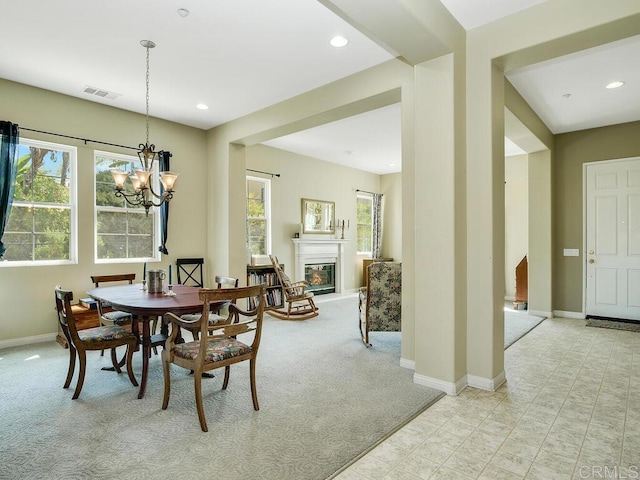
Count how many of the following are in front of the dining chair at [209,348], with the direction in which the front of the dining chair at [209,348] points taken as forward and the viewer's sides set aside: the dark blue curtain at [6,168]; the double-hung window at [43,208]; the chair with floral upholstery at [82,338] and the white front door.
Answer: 3

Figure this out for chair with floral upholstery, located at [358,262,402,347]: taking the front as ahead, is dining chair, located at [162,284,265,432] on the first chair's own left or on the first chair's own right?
on the first chair's own left

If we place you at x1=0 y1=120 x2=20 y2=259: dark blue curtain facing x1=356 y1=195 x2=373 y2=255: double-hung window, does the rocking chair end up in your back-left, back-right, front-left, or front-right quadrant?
front-right

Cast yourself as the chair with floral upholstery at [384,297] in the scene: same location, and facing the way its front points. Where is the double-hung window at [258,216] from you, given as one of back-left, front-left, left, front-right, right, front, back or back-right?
front

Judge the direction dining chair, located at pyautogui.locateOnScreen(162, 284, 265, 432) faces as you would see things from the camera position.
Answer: facing away from the viewer and to the left of the viewer

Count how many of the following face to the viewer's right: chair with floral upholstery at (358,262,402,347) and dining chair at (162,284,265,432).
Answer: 0

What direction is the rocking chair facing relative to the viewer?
to the viewer's right

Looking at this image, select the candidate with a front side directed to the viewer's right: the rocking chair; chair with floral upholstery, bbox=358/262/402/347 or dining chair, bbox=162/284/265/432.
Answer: the rocking chair

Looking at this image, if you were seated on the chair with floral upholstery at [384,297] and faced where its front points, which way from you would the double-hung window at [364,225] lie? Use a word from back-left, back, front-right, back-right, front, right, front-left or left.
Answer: front-right

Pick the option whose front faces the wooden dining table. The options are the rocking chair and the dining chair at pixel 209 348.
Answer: the dining chair

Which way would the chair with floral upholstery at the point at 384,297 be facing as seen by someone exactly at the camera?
facing away from the viewer and to the left of the viewer

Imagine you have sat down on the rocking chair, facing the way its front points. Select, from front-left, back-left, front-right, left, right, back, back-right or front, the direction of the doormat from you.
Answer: front

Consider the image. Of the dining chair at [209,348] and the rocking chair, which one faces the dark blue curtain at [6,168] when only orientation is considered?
the dining chair

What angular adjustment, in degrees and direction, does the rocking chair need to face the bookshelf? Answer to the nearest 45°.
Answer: approximately 135° to its left

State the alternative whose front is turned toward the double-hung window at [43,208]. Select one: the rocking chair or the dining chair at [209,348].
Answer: the dining chair

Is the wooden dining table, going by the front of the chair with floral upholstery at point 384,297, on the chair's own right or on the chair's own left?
on the chair's own left

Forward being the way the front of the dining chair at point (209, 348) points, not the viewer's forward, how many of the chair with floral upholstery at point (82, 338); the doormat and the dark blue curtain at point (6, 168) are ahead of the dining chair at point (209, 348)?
2
